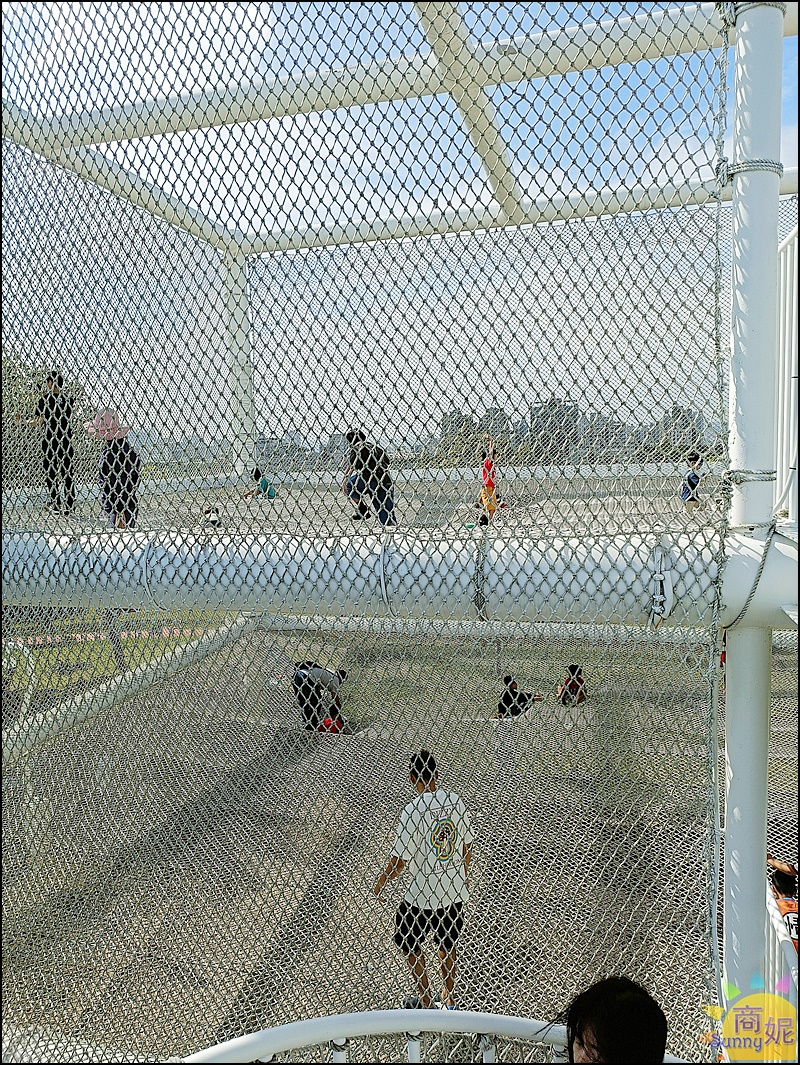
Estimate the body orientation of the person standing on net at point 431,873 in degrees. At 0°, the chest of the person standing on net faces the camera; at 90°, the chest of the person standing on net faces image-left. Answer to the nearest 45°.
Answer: approximately 135°

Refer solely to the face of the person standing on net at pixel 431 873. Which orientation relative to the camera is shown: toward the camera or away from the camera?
away from the camera
